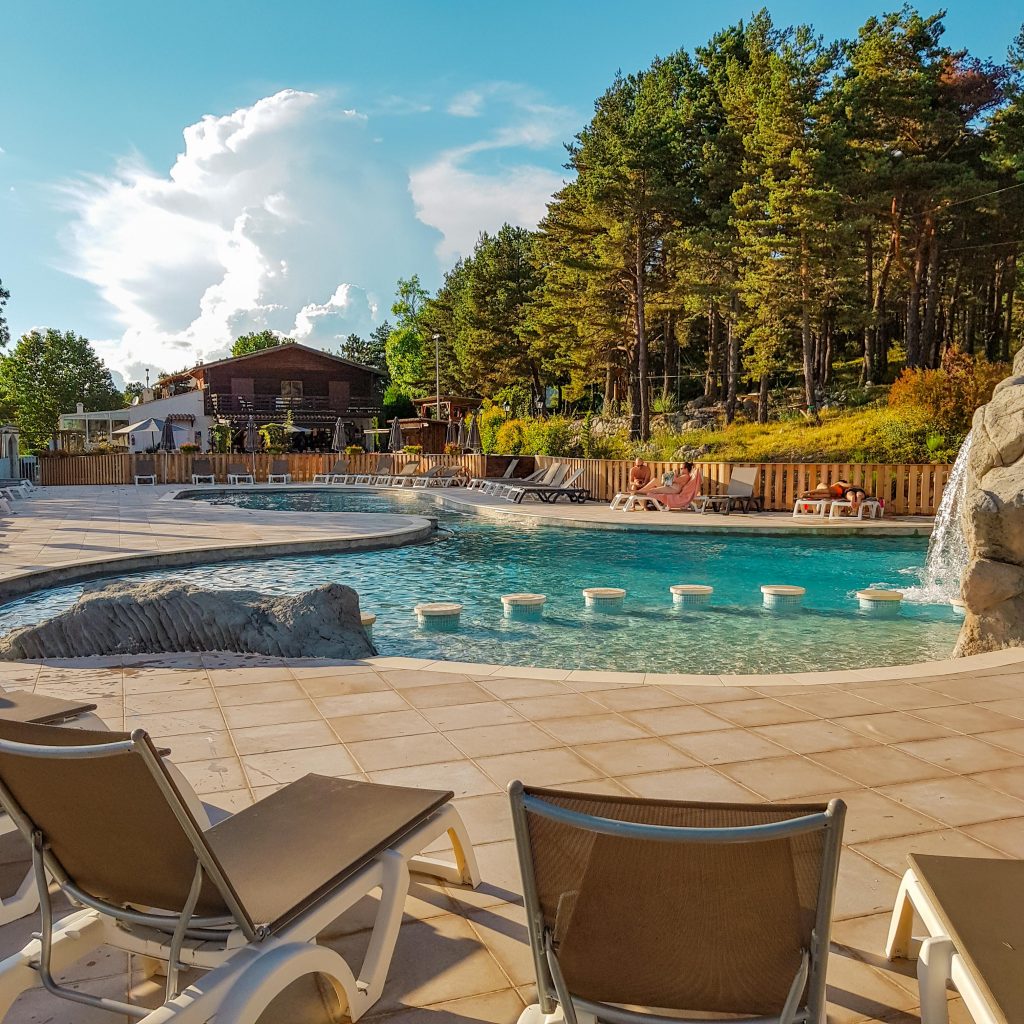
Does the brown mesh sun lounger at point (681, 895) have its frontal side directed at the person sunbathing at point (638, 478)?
yes

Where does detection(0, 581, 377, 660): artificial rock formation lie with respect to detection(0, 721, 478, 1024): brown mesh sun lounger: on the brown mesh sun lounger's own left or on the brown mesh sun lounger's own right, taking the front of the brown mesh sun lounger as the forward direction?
on the brown mesh sun lounger's own left

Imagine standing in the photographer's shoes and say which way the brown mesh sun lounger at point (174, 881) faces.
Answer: facing away from the viewer and to the right of the viewer

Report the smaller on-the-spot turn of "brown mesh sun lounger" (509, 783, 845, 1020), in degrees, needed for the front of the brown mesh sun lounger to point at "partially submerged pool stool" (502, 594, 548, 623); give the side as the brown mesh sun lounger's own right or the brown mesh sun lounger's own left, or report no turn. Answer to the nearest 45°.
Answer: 0° — it already faces it

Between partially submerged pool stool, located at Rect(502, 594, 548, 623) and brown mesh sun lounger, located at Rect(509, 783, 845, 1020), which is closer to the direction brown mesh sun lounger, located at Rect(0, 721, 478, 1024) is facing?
the partially submerged pool stool

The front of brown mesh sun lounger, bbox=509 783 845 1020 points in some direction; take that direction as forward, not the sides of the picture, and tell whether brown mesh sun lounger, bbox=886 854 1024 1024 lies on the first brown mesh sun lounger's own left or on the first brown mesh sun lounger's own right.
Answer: on the first brown mesh sun lounger's own right

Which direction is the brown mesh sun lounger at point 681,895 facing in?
away from the camera

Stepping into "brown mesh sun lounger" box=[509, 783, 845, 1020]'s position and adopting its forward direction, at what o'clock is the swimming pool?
The swimming pool is roughly at 12 o'clock from the brown mesh sun lounger.

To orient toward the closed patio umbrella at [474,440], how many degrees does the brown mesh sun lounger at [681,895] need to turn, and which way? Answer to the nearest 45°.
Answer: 0° — it already faces it
